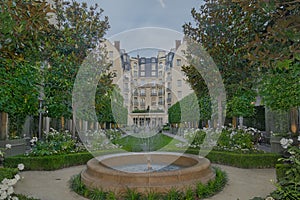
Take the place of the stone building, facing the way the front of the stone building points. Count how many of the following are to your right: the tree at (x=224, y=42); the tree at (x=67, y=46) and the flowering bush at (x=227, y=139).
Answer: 1

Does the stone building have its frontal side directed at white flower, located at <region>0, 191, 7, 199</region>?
yes

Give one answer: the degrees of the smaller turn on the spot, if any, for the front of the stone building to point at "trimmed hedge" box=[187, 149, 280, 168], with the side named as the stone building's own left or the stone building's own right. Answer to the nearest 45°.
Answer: approximately 45° to the stone building's own left

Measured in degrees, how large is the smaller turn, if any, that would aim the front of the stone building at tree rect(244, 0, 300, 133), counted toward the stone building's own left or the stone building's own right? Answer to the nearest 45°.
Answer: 0° — it already faces it

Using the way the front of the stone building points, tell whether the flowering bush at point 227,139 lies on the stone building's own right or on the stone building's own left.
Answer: on the stone building's own left

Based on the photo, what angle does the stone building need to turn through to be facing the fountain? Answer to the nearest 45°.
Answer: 0° — it already faces it

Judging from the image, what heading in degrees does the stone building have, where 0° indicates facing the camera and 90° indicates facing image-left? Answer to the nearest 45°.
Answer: approximately 0°

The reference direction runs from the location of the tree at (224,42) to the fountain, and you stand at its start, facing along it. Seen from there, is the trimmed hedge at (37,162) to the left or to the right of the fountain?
right

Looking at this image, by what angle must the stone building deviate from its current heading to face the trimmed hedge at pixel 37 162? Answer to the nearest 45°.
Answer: approximately 45° to its right
